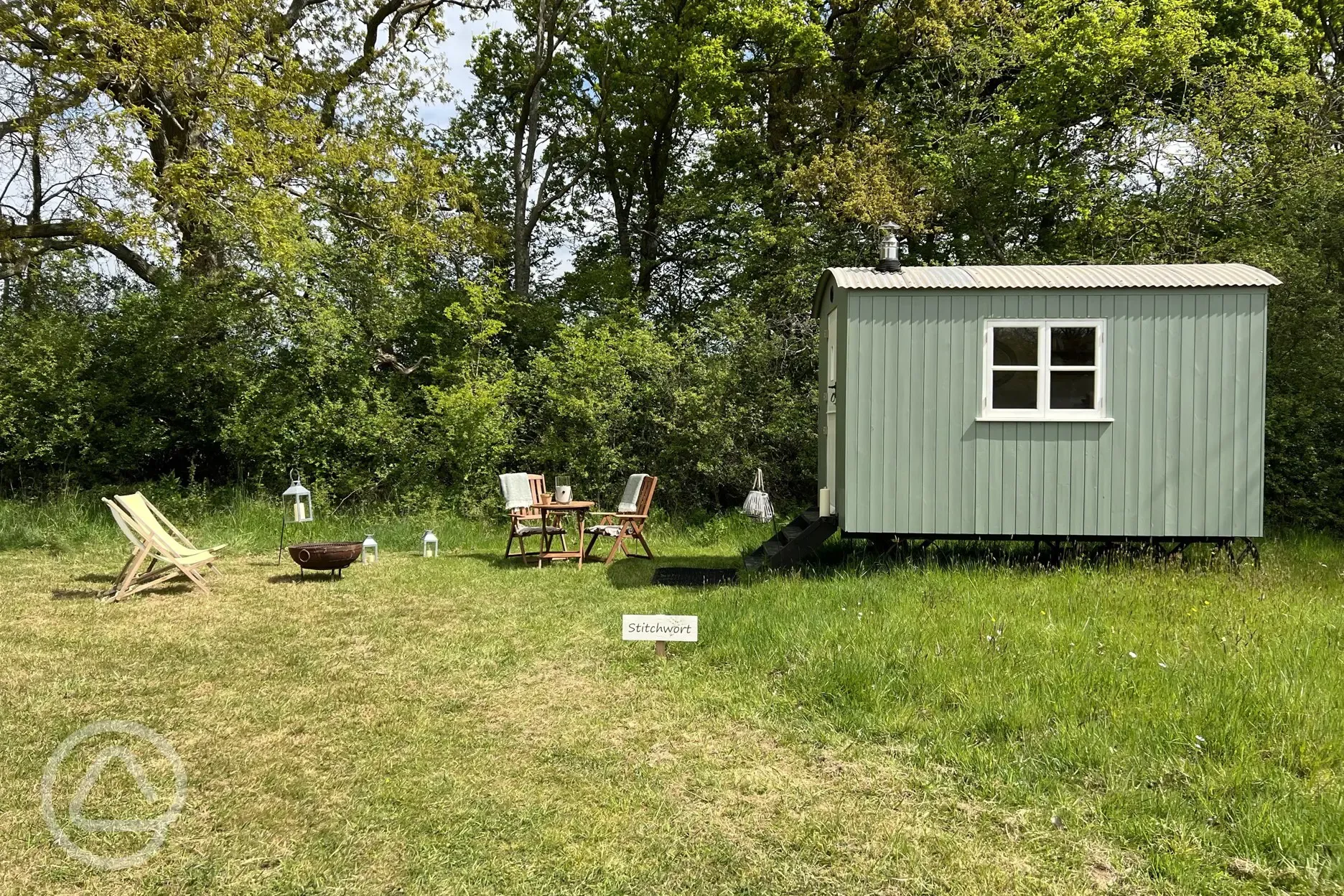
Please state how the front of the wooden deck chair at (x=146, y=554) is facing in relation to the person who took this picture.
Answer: facing the viewer and to the right of the viewer

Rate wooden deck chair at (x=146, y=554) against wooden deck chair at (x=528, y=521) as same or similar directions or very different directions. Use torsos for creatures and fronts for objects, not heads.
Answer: same or similar directions

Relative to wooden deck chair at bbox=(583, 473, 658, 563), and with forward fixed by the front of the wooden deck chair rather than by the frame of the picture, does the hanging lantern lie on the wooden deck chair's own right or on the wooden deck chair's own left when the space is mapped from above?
on the wooden deck chair's own right

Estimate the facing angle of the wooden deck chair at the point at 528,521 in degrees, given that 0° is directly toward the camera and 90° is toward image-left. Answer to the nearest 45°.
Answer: approximately 315°

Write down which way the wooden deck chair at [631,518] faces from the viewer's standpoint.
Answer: facing the viewer and to the left of the viewer

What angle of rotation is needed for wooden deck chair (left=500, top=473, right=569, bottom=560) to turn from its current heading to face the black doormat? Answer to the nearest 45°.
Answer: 0° — it already faces it

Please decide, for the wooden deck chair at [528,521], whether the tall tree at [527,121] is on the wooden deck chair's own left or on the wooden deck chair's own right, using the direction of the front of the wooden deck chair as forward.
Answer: on the wooden deck chair's own left

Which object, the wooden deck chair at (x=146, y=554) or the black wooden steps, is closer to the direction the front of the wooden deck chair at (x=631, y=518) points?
the wooden deck chair

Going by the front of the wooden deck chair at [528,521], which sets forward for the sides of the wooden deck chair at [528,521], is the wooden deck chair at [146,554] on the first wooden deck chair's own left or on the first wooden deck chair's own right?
on the first wooden deck chair's own right

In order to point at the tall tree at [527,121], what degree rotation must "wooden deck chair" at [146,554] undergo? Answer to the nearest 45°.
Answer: approximately 90° to its left

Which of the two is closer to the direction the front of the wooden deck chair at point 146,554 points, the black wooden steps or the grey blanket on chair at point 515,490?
the black wooden steps

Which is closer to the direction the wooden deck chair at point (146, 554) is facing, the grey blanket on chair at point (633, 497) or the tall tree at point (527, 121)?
the grey blanket on chair

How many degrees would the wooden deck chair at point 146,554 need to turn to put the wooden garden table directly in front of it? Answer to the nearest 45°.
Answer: approximately 45° to its left

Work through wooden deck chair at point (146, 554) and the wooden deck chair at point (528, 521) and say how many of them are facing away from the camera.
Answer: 0

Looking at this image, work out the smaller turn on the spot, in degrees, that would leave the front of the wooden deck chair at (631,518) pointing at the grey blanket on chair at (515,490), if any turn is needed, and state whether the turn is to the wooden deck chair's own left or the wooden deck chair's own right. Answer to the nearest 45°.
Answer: approximately 45° to the wooden deck chair's own right
